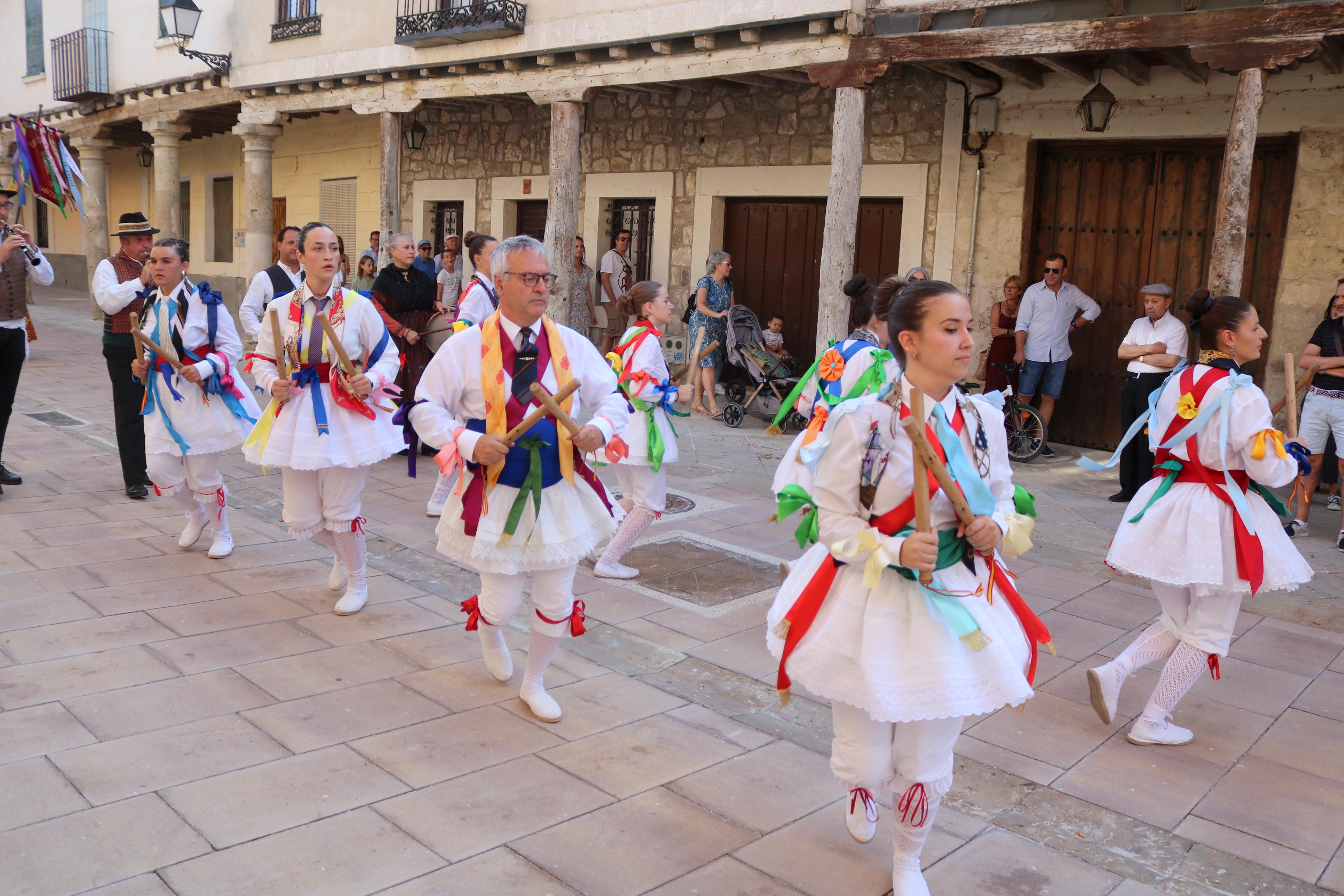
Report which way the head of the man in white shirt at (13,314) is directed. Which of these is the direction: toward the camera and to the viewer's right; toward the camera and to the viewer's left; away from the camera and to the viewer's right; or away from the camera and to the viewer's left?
toward the camera and to the viewer's right

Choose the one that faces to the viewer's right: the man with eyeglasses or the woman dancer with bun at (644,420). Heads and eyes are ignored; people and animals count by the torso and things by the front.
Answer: the woman dancer with bun

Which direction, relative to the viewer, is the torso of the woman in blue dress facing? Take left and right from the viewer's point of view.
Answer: facing the viewer and to the right of the viewer

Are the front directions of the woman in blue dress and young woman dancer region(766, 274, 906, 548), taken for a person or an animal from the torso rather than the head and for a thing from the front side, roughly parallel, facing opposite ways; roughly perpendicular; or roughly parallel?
roughly perpendicular

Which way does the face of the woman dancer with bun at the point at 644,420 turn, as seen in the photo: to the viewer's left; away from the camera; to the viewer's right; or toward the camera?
to the viewer's right

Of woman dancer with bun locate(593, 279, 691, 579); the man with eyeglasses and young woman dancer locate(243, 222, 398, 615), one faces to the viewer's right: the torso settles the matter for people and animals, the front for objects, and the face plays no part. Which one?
the woman dancer with bun

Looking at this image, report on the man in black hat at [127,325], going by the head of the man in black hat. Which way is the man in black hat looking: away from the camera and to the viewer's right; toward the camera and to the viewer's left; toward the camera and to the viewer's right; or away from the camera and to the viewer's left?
toward the camera and to the viewer's right

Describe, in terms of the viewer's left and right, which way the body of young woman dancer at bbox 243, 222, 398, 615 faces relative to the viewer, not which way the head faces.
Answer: facing the viewer

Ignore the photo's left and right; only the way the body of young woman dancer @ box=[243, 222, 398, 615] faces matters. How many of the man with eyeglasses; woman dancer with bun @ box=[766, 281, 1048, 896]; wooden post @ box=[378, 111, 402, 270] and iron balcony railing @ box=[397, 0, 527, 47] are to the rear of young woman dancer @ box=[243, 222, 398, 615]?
2

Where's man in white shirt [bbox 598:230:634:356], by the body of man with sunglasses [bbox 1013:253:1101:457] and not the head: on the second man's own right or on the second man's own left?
on the second man's own right

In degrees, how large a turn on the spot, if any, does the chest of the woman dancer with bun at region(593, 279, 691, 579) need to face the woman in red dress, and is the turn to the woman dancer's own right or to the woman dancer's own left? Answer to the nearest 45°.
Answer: approximately 45° to the woman dancer's own left

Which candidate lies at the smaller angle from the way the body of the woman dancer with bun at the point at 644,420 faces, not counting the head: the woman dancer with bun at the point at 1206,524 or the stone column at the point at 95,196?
the woman dancer with bun

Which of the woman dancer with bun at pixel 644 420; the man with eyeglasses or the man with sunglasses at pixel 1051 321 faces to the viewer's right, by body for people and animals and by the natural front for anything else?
the woman dancer with bun

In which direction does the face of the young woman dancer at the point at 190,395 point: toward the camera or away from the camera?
toward the camera

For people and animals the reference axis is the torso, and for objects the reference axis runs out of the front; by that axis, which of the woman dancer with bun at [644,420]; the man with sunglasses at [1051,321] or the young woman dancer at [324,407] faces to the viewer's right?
the woman dancer with bun

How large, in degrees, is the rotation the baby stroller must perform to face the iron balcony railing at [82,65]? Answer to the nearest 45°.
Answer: approximately 180°

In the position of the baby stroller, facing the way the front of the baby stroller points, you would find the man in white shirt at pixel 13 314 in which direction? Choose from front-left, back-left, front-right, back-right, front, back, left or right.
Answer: right

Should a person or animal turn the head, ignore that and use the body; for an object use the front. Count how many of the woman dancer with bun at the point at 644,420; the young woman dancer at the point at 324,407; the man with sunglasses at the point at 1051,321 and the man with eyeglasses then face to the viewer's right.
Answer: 1

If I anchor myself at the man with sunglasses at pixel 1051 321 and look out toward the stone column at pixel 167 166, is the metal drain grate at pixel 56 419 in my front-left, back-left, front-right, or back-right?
front-left

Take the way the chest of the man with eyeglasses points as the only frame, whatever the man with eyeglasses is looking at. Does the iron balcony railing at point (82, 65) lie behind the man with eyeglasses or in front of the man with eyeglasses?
behind
